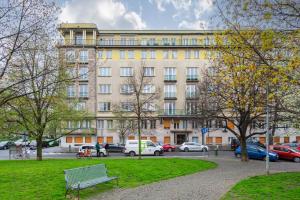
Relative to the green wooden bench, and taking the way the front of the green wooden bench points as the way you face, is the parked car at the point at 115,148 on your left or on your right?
on your left
